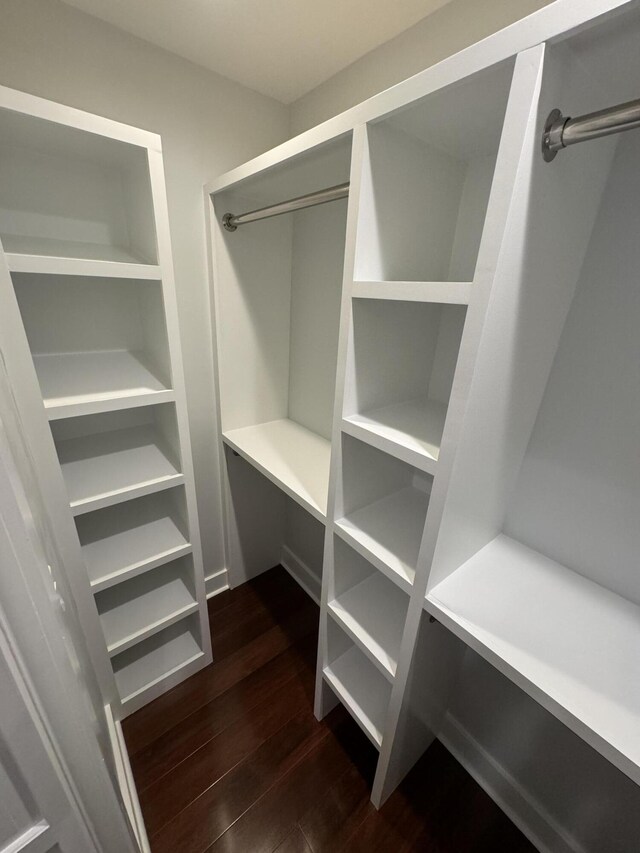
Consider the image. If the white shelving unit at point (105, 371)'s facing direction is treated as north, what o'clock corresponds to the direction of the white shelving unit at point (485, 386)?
the white shelving unit at point (485, 386) is roughly at 12 o'clock from the white shelving unit at point (105, 371).

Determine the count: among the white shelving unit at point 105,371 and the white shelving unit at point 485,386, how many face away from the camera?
0

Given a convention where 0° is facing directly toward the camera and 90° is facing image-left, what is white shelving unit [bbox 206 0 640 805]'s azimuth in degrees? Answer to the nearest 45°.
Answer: approximately 45°

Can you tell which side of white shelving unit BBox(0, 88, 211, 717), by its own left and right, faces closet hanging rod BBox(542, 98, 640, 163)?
front

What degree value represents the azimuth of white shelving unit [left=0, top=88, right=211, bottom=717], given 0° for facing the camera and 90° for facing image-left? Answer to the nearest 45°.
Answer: approximately 315°
